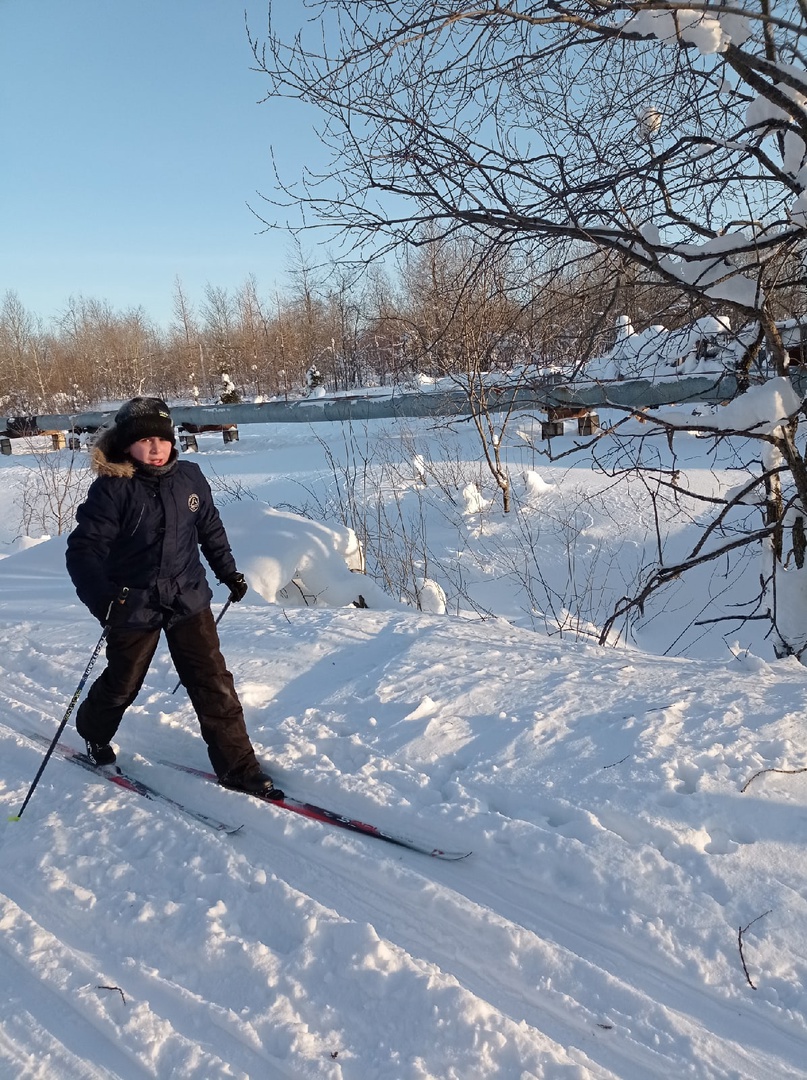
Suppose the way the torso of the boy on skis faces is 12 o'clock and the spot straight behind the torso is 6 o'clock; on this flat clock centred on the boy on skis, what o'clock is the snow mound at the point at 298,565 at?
The snow mound is roughly at 8 o'clock from the boy on skis.

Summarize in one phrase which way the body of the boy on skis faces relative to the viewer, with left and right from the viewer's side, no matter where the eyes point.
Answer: facing the viewer and to the right of the viewer
